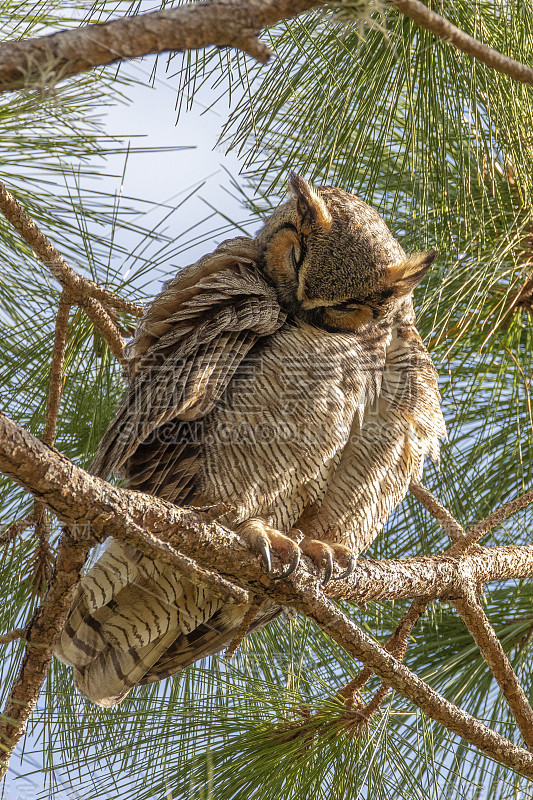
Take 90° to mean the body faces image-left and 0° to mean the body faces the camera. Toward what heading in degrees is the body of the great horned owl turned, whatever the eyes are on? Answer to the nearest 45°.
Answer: approximately 315°
